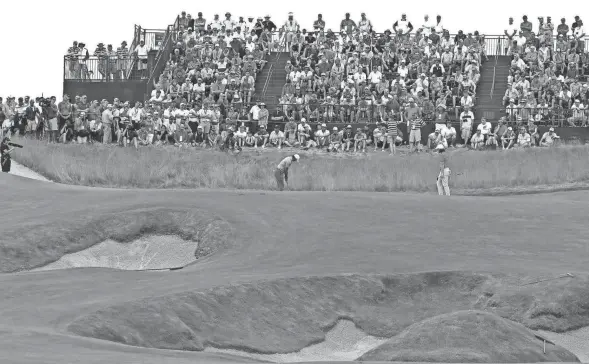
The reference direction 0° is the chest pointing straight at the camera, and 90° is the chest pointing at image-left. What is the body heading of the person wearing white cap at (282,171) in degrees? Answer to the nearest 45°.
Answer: approximately 270°

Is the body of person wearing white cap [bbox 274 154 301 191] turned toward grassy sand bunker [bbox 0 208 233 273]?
no
